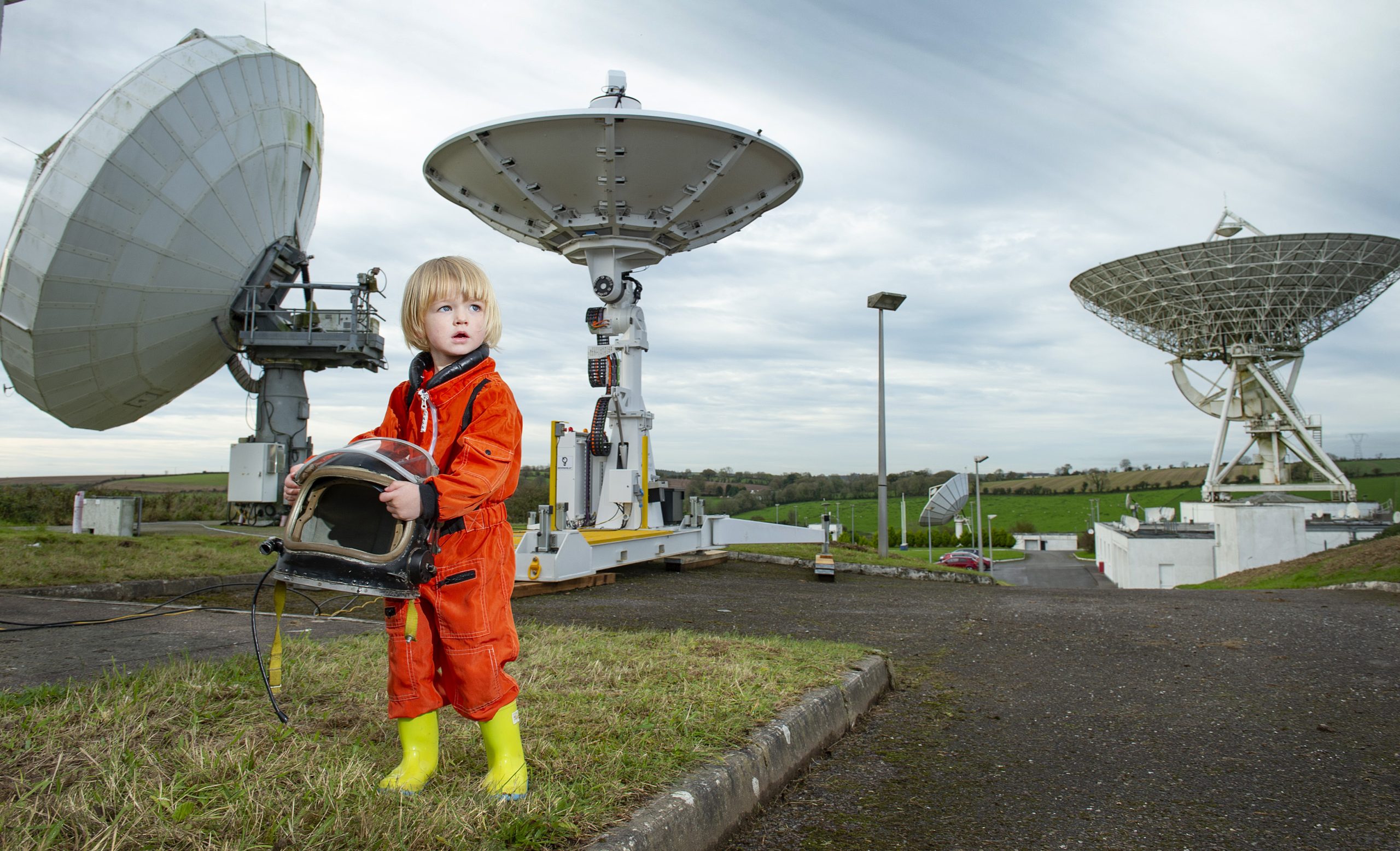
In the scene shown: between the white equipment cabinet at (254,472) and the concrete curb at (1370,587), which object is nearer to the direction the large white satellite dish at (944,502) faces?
the white equipment cabinet

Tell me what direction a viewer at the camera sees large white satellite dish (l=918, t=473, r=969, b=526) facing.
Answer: facing away from the viewer and to the left of the viewer

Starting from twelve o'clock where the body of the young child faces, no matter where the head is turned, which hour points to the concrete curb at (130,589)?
The concrete curb is roughly at 4 o'clock from the young child.

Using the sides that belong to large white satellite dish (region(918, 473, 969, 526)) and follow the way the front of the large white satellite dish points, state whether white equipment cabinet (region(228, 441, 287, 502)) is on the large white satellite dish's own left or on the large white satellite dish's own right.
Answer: on the large white satellite dish's own left

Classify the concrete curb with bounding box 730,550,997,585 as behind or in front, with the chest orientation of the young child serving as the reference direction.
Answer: behind

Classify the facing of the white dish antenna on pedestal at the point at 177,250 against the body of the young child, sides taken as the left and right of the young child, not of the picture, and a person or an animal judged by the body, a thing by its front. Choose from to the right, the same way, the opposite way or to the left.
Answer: to the right

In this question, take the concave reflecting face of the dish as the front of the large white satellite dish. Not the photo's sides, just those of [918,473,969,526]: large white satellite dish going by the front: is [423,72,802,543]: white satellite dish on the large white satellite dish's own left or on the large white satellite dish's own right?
on the large white satellite dish's own left

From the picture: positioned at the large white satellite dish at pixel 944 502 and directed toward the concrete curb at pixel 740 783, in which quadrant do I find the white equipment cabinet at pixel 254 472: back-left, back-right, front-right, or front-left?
front-right

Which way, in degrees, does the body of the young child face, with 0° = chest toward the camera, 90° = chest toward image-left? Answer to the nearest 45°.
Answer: approximately 45°

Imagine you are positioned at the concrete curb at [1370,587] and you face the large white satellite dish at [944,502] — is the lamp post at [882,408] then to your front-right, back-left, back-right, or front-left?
front-left

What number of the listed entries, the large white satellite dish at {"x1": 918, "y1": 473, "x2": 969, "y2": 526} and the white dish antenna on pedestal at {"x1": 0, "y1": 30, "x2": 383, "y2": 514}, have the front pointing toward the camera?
0

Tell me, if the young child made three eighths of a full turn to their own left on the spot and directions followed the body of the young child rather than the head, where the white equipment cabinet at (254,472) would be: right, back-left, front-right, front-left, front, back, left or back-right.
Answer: left

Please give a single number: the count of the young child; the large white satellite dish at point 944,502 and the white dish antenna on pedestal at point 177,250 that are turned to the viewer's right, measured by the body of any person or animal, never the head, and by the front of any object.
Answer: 0
